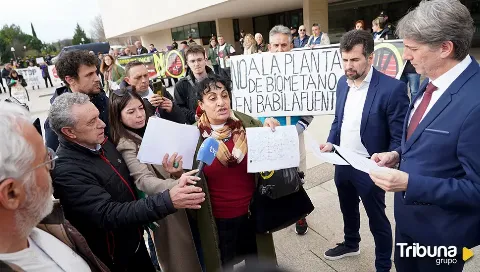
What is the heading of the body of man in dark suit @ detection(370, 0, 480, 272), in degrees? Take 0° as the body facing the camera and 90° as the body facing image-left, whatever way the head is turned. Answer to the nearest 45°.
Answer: approximately 45°

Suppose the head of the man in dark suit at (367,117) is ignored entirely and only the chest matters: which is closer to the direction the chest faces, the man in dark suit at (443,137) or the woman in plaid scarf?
the woman in plaid scarf

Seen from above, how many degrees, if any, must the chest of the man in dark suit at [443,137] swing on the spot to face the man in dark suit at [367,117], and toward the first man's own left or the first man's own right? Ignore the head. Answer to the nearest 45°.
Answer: approximately 90° to the first man's own right

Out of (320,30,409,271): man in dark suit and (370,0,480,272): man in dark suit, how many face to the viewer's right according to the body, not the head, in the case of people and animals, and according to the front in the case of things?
0

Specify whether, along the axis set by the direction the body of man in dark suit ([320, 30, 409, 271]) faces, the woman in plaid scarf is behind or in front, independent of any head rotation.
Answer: in front

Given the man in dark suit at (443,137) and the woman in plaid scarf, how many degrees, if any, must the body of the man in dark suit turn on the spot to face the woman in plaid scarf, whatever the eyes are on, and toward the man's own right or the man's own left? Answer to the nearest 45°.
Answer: approximately 45° to the man's own right

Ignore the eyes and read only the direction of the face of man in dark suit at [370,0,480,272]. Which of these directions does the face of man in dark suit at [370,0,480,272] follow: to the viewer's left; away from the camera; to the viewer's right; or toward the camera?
to the viewer's left

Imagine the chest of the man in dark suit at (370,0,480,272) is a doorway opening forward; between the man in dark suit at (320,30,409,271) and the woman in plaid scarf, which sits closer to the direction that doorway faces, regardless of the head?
the woman in plaid scarf
